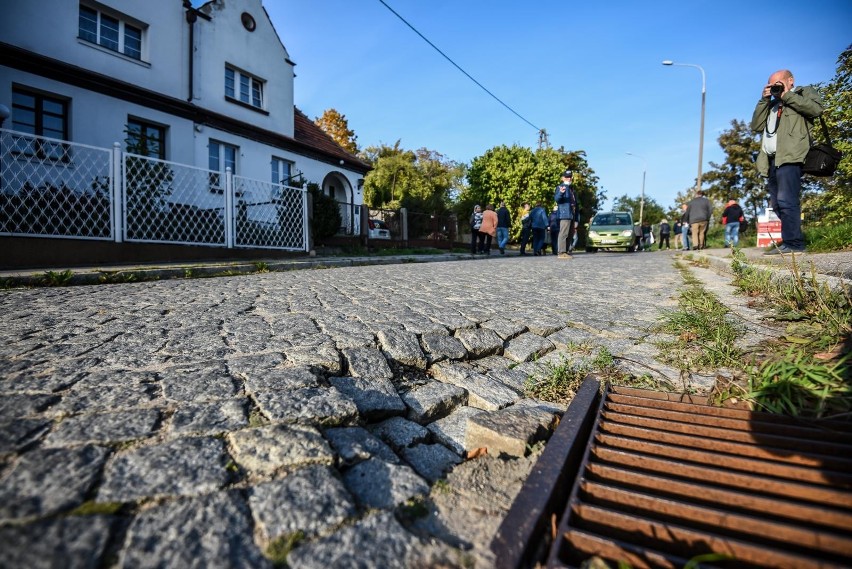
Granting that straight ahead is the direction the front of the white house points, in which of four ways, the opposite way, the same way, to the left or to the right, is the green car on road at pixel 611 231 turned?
to the right

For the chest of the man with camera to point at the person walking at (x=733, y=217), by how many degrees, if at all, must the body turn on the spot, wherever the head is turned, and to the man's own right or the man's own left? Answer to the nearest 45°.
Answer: approximately 135° to the man's own right

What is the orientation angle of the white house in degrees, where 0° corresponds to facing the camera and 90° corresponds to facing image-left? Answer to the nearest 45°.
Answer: approximately 315°

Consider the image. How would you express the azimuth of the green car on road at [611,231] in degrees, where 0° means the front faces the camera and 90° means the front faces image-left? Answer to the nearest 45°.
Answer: approximately 0°

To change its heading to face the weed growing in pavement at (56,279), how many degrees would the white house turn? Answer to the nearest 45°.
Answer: approximately 45° to its right

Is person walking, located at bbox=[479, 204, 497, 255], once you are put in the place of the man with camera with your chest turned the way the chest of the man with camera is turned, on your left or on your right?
on your right
